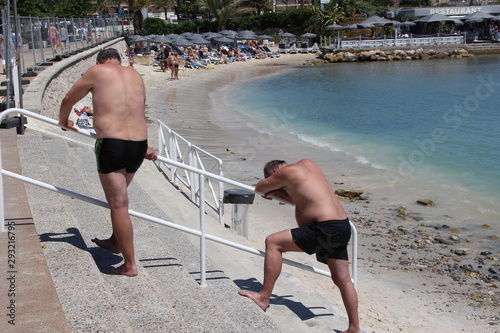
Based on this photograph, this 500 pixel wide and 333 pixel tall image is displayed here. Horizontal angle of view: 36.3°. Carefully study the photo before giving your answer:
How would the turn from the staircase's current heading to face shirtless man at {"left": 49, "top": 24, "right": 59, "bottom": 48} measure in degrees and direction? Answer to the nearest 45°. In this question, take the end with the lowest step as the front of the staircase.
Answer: approximately 45° to its left

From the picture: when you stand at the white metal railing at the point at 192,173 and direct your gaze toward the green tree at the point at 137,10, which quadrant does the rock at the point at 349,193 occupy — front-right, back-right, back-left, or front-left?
front-right

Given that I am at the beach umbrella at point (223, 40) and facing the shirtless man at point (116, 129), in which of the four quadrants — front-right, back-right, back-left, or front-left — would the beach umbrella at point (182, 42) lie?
front-right

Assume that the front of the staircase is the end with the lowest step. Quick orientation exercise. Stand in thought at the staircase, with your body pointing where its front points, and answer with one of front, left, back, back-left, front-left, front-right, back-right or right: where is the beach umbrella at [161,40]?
front-left

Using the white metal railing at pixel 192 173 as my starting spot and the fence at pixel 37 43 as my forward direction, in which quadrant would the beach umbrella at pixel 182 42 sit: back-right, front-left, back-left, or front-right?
front-right

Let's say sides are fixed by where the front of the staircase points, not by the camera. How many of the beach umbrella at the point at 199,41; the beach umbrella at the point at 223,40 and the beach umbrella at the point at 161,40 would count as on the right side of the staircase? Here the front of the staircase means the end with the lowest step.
0

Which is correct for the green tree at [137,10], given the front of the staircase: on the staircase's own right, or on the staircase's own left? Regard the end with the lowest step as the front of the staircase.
on the staircase's own left

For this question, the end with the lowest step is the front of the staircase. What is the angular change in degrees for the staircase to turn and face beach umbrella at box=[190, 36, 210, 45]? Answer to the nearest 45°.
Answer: approximately 45° to its left

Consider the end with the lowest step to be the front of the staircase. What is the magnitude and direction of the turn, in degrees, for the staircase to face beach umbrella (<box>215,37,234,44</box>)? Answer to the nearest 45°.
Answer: approximately 45° to its left

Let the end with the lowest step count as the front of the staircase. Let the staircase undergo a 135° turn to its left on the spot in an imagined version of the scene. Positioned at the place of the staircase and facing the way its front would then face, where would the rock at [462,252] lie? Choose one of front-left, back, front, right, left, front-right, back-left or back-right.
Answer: back-right
